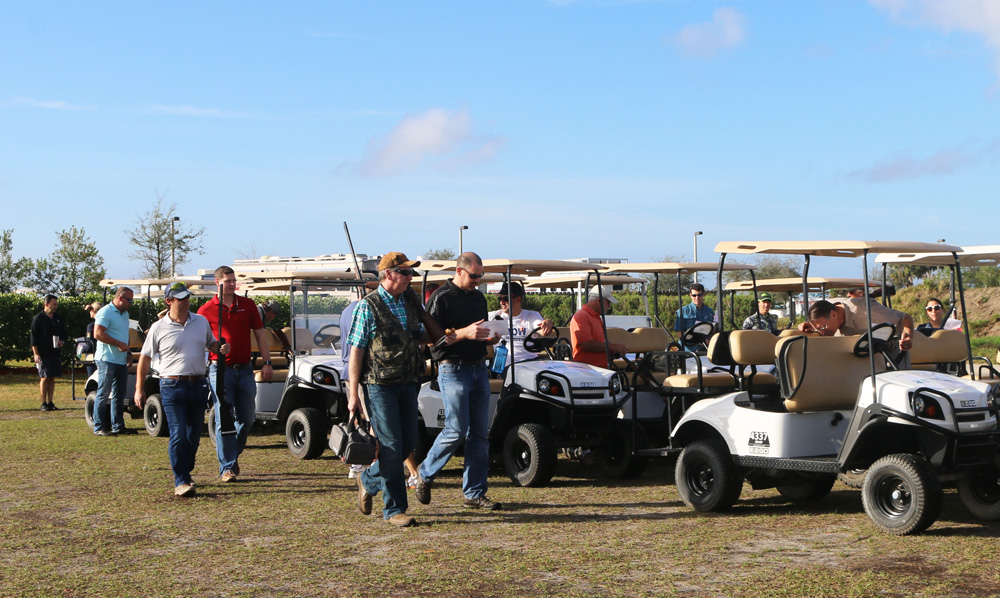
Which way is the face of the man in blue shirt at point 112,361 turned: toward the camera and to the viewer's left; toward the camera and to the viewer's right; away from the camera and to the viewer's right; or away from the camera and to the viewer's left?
toward the camera and to the viewer's right

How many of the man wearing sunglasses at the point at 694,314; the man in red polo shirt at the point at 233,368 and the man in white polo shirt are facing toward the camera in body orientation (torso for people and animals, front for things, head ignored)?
3

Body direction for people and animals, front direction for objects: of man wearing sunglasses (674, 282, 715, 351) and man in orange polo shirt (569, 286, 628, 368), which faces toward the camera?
the man wearing sunglasses

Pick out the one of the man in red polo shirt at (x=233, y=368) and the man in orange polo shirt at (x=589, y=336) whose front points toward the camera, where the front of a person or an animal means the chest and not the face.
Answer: the man in red polo shirt at (x=233, y=368)

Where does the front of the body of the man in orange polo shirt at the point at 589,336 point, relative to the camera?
to the viewer's right

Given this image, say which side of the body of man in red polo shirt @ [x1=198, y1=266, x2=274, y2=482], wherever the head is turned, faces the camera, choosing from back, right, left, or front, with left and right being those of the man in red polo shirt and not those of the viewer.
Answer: front

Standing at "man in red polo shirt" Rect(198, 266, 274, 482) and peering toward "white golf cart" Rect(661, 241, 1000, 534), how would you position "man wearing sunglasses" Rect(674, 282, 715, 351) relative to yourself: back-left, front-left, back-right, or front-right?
front-left

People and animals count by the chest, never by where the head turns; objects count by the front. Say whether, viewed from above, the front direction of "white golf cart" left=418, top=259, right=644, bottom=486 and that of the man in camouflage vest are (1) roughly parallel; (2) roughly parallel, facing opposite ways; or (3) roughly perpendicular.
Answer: roughly parallel

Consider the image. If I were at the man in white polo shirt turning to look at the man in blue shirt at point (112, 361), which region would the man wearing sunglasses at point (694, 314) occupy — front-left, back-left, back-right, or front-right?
front-right

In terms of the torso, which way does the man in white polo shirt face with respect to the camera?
toward the camera

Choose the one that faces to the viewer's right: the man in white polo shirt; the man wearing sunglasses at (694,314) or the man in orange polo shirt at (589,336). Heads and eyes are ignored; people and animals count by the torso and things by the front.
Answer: the man in orange polo shirt

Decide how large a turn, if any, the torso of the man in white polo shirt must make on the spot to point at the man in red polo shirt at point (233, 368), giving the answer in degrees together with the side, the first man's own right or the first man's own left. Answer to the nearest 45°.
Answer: approximately 135° to the first man's own left

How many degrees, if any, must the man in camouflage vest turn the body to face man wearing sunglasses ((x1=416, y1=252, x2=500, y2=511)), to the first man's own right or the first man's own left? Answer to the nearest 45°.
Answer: approximately 90° to the first man's own left
